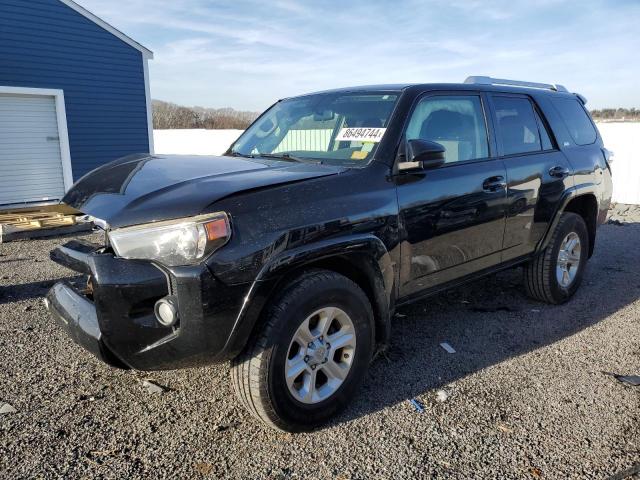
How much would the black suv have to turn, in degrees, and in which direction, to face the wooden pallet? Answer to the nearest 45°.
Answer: approximately 90° to its right

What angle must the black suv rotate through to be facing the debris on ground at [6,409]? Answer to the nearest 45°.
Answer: approximately 45° to its right

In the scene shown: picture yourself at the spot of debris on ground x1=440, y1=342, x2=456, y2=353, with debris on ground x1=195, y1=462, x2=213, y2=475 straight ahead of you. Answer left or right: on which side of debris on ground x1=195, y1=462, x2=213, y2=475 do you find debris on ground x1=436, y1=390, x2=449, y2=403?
left

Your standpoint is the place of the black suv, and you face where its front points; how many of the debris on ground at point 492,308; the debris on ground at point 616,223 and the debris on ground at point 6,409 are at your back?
2

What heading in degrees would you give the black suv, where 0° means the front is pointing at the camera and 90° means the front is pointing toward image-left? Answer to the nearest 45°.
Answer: approximately 45°

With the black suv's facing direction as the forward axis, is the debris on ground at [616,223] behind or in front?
behind
